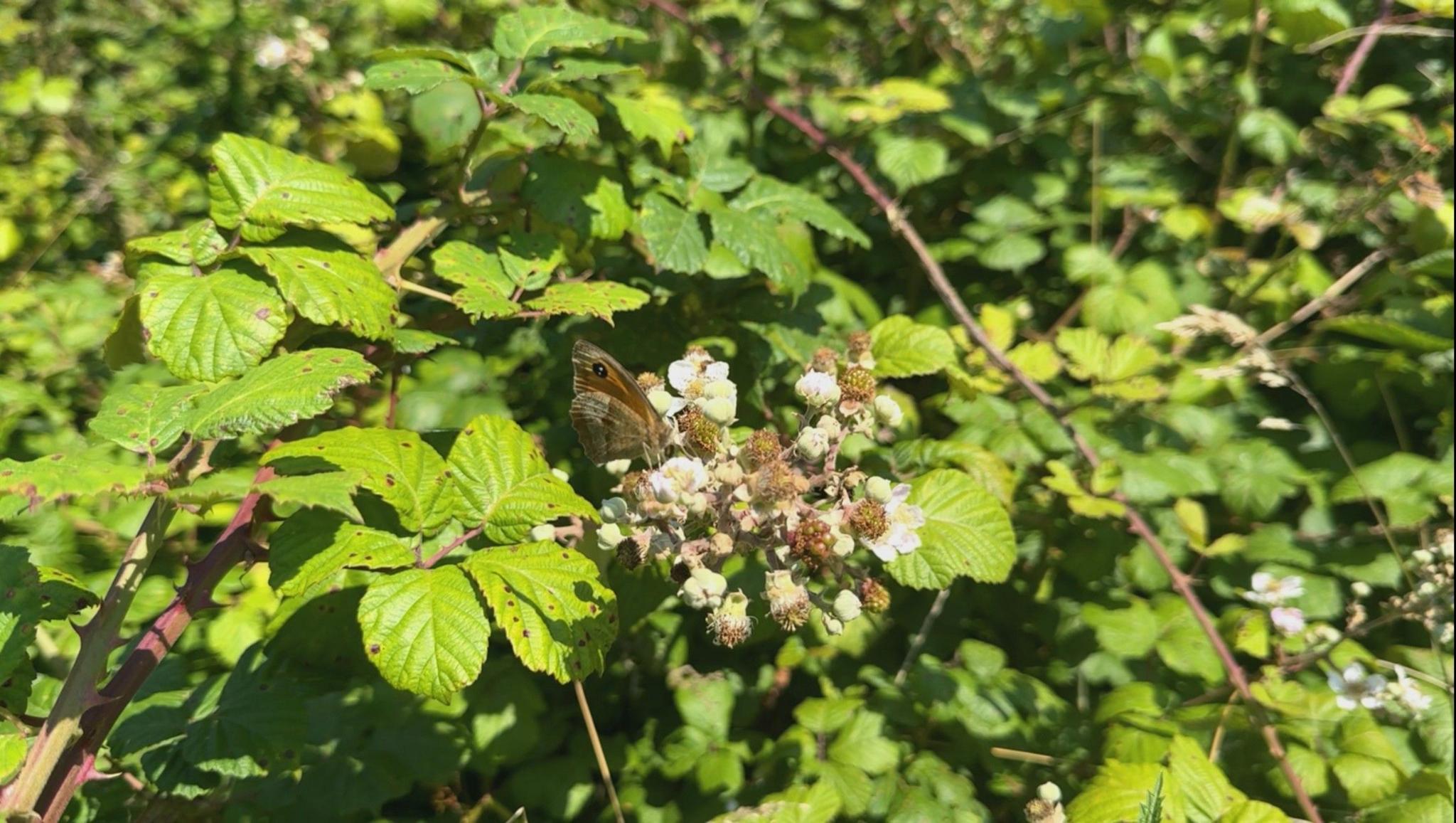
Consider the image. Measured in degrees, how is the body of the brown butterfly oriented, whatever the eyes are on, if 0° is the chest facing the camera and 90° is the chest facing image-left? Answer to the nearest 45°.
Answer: approximately 270°
